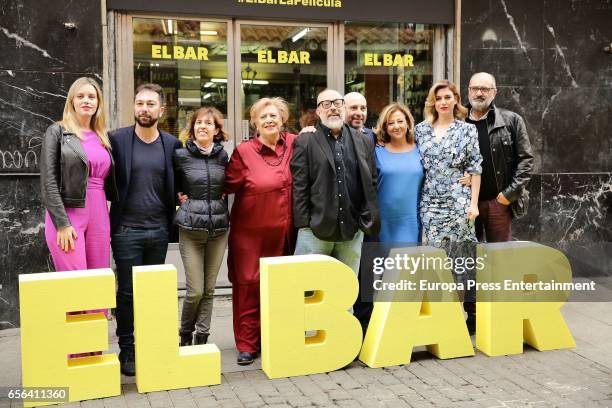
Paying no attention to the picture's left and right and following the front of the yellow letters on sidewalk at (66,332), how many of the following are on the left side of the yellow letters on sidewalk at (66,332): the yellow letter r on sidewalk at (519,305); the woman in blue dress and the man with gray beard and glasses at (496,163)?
3

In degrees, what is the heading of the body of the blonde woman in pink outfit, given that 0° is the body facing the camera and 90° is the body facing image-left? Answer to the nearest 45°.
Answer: approximately 315°

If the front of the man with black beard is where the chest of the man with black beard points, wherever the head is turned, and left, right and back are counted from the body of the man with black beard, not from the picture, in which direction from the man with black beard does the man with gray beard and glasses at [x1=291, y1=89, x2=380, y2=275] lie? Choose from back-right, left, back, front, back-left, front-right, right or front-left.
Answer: left

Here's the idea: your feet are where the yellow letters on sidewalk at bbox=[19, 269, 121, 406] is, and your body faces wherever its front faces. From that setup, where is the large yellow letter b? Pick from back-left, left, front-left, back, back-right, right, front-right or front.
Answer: left

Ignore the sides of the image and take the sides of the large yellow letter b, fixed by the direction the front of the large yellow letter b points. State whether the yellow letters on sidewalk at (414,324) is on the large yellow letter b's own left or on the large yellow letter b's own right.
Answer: on the large yellow letter b's own left

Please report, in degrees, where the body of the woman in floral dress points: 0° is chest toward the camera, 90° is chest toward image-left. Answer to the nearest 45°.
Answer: approximately 0°

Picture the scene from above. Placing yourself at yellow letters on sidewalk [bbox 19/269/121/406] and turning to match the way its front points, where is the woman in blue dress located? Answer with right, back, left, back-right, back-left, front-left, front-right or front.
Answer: left
